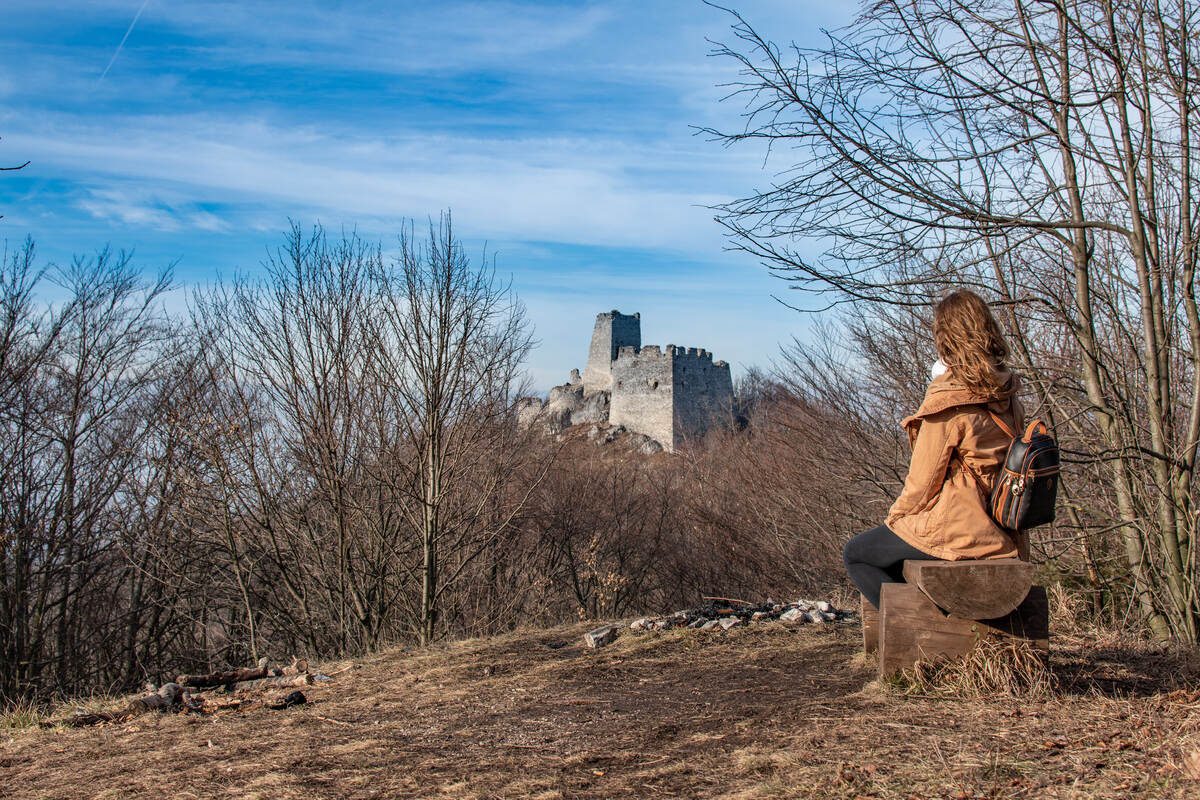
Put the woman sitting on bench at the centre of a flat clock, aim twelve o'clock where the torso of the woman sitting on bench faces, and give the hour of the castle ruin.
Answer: The castle ruin is roughly at 1 o'clock from the woman sitting on bench.

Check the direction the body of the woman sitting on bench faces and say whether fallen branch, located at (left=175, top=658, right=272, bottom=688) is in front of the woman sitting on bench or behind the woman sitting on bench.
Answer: in front

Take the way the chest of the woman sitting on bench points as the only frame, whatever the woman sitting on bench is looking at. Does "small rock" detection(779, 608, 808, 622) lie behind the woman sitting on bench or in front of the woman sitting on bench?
in front

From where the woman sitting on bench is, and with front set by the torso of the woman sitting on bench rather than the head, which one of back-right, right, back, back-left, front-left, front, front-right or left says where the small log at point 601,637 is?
front

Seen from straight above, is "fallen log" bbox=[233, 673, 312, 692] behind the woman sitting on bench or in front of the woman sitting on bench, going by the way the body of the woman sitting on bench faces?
in front

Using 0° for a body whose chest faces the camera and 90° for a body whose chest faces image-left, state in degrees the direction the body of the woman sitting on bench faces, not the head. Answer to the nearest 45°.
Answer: approximately 135°

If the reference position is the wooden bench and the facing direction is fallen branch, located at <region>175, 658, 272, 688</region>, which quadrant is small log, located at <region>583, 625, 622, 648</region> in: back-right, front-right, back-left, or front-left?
front-right
